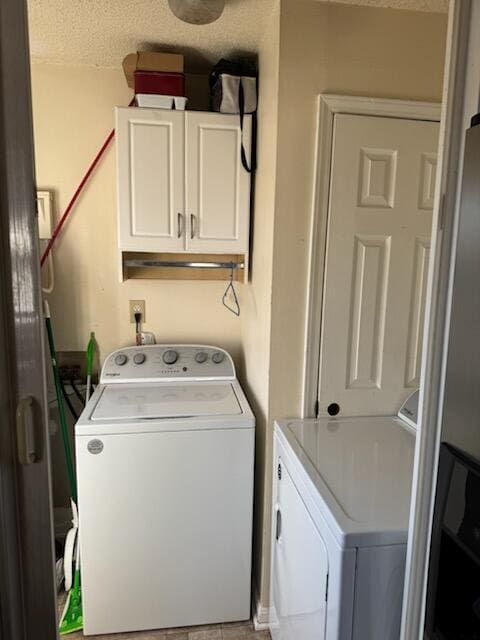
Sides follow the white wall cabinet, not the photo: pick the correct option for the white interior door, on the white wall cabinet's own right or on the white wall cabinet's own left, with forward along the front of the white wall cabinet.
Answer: on the white wall cabinet's own left

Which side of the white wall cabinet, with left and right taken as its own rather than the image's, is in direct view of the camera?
front

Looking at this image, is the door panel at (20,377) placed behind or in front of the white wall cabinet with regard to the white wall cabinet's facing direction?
in front

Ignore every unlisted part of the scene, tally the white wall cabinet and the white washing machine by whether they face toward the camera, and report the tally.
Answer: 2

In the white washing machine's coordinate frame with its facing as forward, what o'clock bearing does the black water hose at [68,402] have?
The black water hose is roughly at 5 o'clock from the white washing machine.
